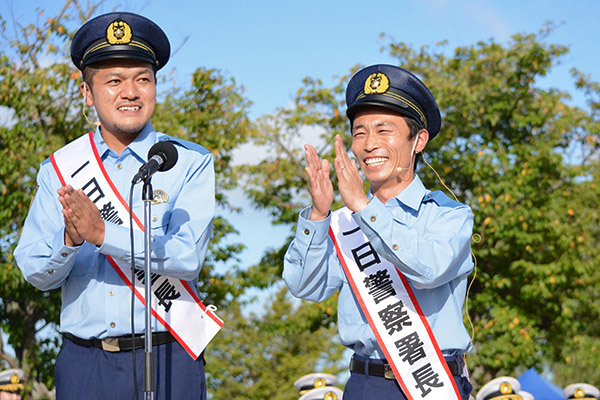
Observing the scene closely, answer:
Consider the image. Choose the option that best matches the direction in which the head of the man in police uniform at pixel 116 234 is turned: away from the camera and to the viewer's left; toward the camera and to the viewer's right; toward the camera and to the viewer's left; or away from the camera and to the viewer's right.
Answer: toward the camera and to the viewer's right

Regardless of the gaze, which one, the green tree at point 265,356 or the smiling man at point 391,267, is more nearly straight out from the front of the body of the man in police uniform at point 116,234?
the smiling man

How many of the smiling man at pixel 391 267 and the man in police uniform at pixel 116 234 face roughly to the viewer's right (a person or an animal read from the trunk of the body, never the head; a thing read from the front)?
0

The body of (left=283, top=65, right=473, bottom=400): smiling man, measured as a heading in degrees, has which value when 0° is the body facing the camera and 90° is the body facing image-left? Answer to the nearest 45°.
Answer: approximately 45°

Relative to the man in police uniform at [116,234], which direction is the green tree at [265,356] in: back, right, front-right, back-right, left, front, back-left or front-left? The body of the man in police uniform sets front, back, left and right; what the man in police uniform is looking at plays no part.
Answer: back

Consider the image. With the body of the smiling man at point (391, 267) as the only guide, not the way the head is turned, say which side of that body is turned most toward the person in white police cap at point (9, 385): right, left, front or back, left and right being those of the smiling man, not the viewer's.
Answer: right

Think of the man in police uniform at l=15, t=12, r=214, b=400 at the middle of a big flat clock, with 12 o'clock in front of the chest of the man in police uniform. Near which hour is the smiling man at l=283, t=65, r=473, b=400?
The smiling man is roughly at 9 o'clock from the man in police uniform.

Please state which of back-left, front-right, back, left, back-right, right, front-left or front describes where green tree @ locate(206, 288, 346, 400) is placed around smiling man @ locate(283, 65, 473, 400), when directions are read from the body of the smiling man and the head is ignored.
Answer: back-right

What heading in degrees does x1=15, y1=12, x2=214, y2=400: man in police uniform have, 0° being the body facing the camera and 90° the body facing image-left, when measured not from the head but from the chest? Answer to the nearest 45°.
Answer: approximately 0°
